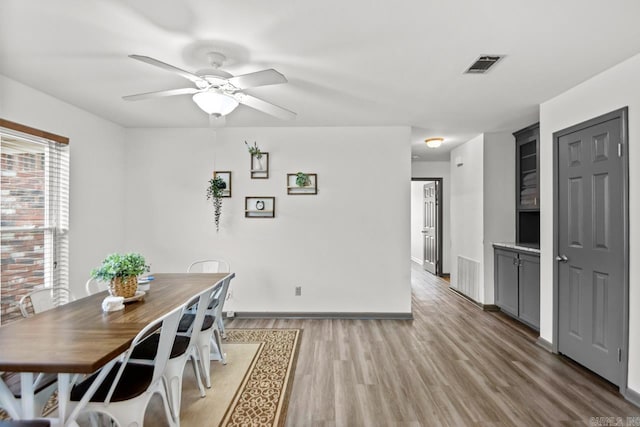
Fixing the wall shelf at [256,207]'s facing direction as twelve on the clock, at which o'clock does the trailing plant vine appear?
The trailing plant vine is roughly at 3 o'clock from the wall shelf.

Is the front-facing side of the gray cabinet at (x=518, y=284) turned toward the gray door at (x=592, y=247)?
no

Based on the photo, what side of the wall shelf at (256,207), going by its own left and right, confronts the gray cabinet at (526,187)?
left

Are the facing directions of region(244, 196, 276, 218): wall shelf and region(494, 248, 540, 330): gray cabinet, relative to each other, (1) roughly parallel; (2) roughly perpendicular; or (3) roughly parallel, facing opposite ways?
roughly perpendicular

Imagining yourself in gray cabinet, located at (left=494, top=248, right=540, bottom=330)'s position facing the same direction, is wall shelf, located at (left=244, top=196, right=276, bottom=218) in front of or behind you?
in front

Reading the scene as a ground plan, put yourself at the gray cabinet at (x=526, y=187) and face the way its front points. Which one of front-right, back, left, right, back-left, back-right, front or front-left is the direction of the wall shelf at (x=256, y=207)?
front

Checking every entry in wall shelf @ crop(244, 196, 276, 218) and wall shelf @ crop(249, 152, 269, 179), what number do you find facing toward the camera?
2

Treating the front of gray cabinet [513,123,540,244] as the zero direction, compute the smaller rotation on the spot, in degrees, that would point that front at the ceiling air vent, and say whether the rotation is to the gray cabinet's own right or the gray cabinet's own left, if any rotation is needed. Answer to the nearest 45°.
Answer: approximately 45° to the gray cabinet's own left

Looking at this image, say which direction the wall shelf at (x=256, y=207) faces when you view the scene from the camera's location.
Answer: facing the viewer

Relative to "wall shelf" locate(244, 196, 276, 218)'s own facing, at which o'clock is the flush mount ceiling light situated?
The flush mount ceiling light is roughly at 9 o'clock from the wall shelf.

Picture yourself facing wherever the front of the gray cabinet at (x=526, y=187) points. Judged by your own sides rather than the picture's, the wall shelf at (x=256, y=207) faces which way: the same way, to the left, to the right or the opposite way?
to the left

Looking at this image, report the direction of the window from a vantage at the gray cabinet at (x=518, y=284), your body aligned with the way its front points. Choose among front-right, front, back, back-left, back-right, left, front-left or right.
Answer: front

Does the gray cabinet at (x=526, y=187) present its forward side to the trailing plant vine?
yes

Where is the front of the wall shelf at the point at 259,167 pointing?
toward the camera

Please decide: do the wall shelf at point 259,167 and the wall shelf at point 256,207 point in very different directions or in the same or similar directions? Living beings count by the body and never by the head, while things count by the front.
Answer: same or similar directions

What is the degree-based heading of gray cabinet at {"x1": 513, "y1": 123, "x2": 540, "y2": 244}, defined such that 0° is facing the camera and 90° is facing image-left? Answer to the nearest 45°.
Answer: approximately 45°

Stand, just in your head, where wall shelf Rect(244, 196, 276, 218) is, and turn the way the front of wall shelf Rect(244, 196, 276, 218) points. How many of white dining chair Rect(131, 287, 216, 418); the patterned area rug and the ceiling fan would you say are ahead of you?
3

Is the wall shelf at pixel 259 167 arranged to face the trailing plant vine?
no
